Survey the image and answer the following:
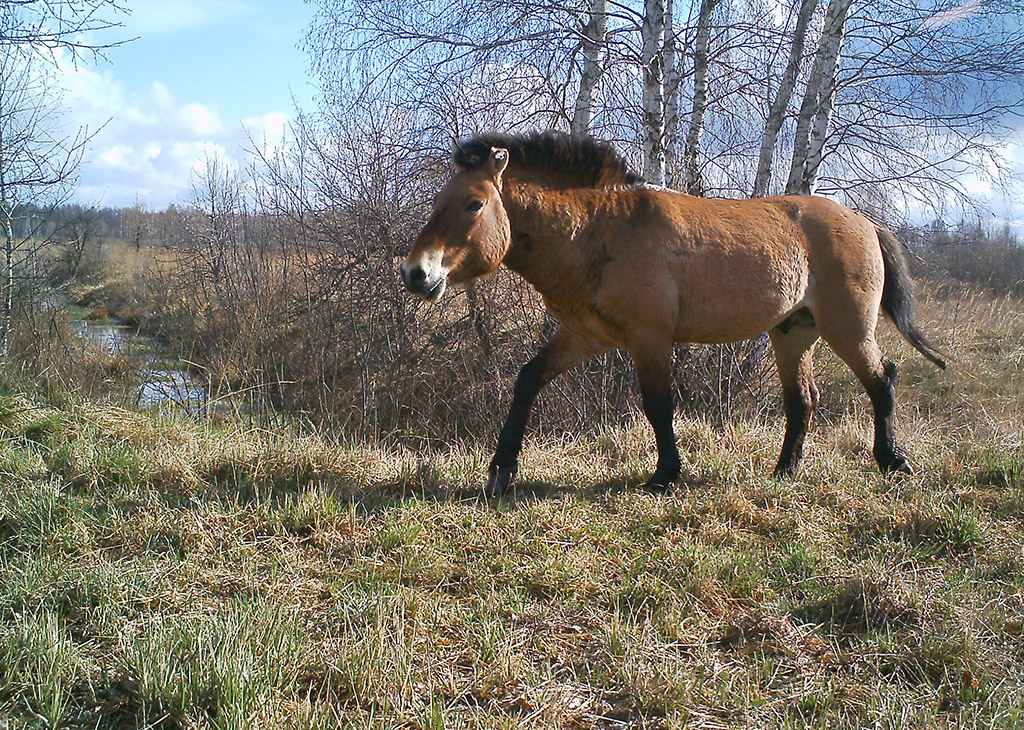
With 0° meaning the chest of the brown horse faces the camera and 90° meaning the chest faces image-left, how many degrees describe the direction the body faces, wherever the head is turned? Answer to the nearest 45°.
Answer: approximately 90°
